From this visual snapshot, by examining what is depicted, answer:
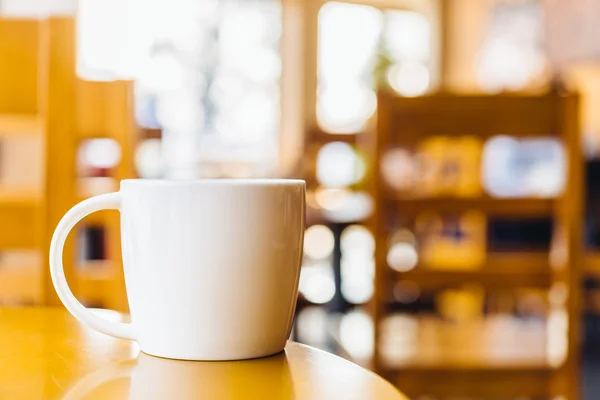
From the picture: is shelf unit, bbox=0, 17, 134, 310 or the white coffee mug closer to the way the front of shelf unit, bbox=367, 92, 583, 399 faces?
the white coffee mug

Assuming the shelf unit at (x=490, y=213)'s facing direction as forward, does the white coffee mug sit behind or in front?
in front

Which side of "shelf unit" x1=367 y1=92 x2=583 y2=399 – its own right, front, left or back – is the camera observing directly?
front

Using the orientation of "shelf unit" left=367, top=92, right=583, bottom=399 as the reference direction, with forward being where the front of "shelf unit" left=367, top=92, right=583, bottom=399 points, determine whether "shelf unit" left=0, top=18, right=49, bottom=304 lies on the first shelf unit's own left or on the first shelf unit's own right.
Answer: on the first shelf unit's own right

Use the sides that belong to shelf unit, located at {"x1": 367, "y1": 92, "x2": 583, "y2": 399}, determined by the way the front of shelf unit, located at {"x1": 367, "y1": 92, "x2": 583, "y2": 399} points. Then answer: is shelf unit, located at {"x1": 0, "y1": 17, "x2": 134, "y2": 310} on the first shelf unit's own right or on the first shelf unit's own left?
on the first shelf unit's own right
